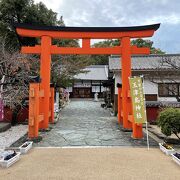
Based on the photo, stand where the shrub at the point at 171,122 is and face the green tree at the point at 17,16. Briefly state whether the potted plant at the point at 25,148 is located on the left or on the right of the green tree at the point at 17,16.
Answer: left

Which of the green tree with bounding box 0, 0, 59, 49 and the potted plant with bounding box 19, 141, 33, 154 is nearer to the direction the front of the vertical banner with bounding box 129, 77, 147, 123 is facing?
the potted plant

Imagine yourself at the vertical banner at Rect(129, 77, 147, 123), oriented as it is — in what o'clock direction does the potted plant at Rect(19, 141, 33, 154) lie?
The potted plant is roughly at 2 o'clock from the vertical banner.

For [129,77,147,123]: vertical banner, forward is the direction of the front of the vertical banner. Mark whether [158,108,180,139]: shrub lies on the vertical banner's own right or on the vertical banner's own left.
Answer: on the vertical banner's own left

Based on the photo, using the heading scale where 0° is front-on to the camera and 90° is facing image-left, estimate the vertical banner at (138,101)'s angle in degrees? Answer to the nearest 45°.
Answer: approximately 0°

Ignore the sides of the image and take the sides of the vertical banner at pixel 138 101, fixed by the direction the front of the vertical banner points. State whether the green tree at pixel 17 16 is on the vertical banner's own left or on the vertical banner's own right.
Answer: on the vertical banner's own right

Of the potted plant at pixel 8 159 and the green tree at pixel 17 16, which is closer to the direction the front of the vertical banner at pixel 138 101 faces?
the potted plant

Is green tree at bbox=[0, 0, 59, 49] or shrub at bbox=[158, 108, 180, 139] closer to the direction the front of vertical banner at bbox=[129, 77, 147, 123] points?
the shrub
